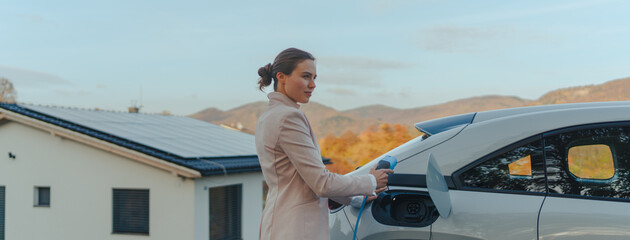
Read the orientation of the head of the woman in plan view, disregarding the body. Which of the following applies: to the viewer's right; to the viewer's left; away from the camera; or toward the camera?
to the viewer's right

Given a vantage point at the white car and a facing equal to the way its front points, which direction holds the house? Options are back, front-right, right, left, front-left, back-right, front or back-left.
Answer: back-left

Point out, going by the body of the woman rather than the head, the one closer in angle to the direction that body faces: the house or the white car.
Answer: the white car

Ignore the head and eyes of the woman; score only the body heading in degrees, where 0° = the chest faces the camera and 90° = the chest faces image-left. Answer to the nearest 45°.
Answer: approximately 270°

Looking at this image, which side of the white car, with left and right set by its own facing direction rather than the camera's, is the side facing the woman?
back

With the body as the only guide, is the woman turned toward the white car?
yes

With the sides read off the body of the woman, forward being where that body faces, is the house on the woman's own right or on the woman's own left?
on the woman's own left
